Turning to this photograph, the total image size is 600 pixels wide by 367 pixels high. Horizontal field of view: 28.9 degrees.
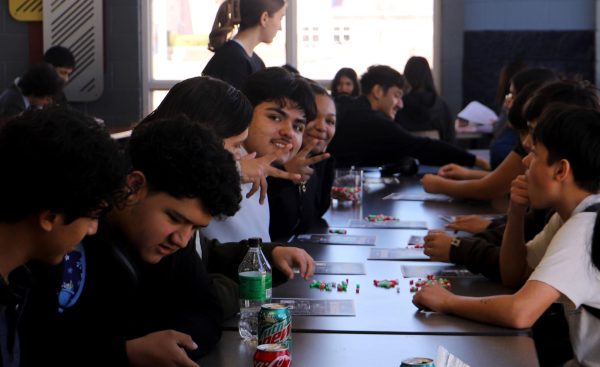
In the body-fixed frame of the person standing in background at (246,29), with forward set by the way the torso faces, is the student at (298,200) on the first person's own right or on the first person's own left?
on the first person's own right

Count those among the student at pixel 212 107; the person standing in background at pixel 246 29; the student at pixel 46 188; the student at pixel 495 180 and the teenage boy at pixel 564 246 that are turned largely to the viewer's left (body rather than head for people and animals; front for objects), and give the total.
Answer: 2

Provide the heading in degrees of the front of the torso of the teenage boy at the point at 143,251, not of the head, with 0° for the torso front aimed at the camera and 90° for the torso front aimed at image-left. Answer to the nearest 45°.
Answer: approximately 315°

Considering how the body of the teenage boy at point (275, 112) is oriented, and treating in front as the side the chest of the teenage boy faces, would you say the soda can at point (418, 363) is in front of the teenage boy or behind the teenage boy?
in front

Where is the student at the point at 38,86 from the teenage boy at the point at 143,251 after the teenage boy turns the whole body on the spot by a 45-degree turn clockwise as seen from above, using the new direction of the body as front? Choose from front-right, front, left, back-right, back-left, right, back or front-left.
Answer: back

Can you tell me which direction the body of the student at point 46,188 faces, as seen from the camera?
to the viewer's right

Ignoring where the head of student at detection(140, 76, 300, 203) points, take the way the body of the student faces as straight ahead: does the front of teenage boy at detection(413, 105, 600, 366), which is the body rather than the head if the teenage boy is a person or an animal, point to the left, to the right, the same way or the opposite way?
the opposite way

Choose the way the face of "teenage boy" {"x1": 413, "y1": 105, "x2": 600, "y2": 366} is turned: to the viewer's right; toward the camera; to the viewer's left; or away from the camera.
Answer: to the viewer's left

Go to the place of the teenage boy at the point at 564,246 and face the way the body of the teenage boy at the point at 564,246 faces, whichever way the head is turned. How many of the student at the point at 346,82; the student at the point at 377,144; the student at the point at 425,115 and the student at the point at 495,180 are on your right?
4

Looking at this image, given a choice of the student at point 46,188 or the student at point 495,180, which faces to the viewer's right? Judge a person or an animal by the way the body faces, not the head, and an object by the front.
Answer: the student at point 46,188

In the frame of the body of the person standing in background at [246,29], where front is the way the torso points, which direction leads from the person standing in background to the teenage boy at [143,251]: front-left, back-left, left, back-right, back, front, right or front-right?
right

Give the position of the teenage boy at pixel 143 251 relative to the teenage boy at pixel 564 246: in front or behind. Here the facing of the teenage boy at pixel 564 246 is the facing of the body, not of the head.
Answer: in front
